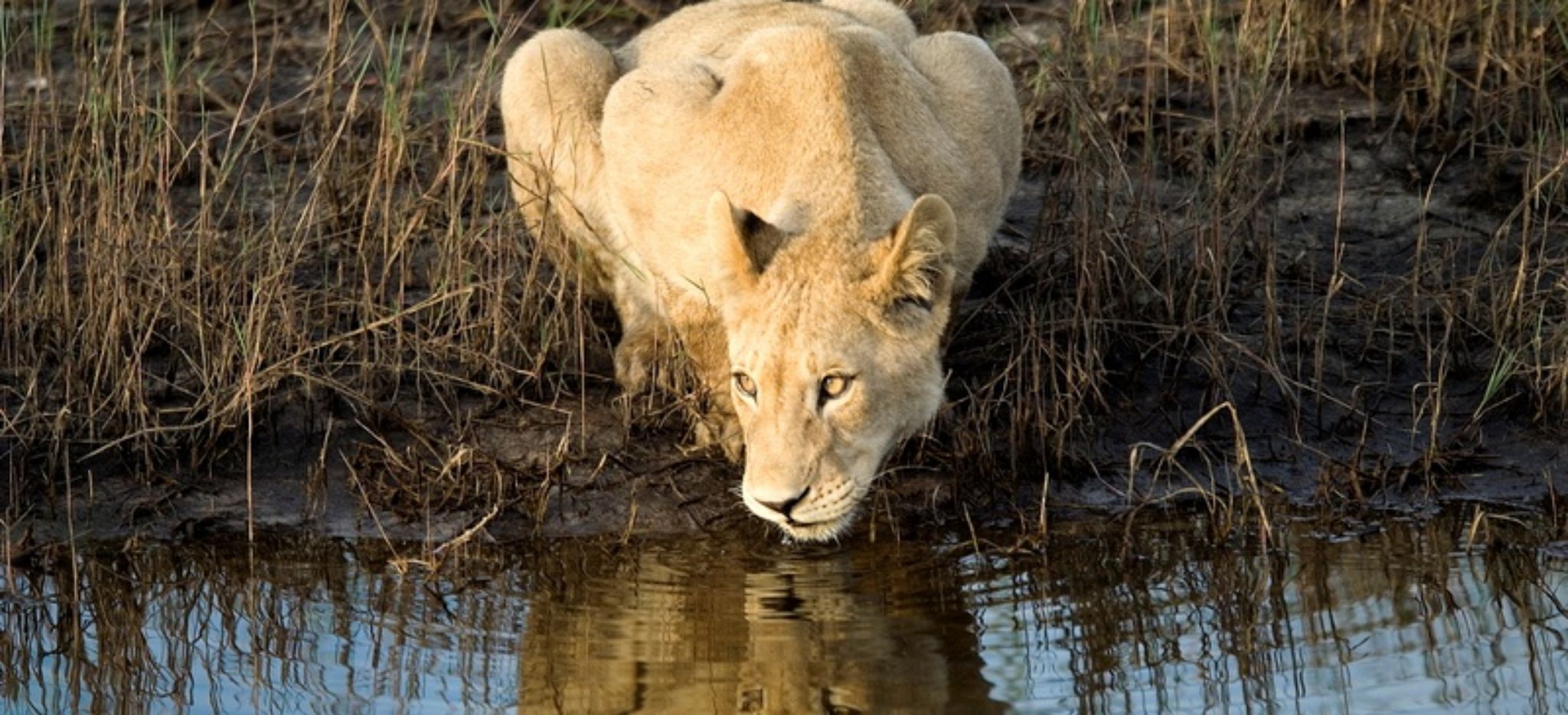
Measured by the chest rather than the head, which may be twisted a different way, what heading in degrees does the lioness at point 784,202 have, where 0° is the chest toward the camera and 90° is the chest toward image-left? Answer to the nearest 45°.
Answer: approximately 0°
